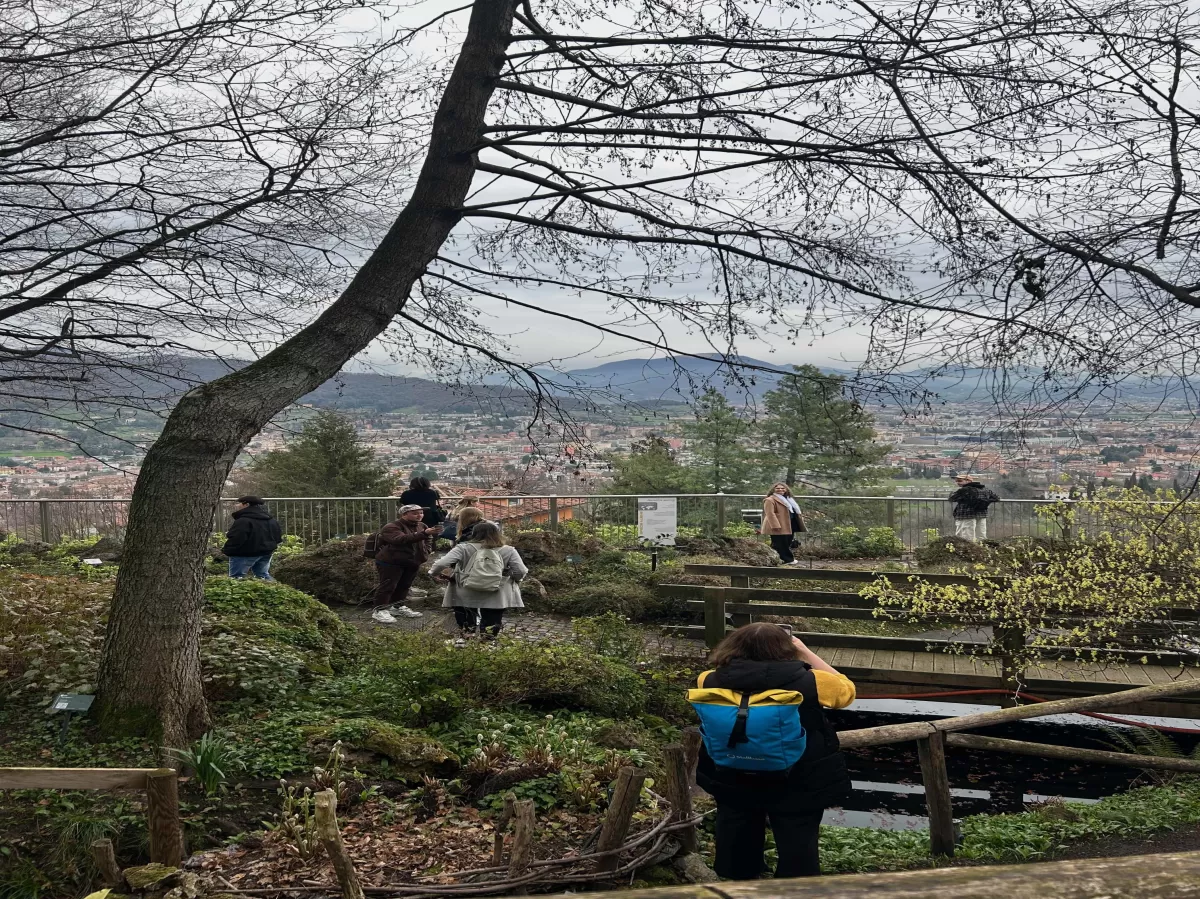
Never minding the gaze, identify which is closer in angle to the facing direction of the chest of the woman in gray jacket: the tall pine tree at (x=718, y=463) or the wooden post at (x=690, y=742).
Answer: the tall pine tree

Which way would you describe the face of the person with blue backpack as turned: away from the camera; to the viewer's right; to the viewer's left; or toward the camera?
away from the camera

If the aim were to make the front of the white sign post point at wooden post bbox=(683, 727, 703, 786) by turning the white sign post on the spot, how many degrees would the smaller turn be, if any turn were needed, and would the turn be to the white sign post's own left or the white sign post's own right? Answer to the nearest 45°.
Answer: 0° — it already faces it

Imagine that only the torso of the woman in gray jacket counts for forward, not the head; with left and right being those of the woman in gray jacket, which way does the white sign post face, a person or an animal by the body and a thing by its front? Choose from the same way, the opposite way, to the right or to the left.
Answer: the opposite way

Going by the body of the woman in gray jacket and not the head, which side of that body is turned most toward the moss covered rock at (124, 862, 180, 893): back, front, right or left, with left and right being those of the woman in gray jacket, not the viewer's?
back

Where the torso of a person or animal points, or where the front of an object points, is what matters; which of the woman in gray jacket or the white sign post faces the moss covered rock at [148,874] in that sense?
the white sign post

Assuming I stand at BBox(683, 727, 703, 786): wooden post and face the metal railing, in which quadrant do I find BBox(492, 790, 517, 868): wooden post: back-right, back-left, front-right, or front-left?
back-left

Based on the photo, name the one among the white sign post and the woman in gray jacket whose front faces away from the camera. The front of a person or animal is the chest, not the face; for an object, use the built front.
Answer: the woman in gray jacket

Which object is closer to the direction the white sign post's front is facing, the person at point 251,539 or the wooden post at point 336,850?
the wooden post

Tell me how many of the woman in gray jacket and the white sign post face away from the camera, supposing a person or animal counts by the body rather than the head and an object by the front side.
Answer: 1

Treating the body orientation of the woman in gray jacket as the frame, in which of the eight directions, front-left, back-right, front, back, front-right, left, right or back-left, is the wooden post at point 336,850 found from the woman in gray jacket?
back

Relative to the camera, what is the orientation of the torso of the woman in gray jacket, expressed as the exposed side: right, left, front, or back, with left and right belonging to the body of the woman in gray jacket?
back

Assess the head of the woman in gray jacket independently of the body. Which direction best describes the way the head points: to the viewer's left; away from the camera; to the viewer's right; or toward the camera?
away from the camera
